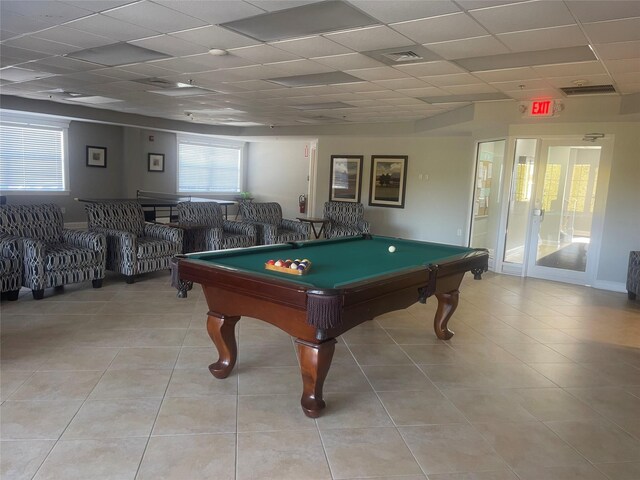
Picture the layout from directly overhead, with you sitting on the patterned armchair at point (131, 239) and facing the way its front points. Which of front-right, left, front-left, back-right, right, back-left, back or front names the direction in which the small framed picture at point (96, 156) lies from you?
back-left

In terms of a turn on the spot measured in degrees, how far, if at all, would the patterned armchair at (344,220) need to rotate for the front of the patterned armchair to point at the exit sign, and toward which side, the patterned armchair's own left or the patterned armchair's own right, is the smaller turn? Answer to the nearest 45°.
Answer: approximately 45° to the patterned armchair's own left

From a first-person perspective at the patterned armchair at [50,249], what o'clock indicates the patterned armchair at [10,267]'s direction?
the patterned armchair at [10,267] is roughly at 3 o'clock from the patterned armchair at [50,249].

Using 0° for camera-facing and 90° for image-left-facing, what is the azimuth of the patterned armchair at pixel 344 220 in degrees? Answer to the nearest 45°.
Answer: approximately 0°

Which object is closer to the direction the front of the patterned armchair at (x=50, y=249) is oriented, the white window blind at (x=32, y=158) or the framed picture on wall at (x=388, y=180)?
the framed picture on wall

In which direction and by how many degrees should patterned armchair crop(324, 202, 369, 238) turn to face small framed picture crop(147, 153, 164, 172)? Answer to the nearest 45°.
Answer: approximately 135° to its right

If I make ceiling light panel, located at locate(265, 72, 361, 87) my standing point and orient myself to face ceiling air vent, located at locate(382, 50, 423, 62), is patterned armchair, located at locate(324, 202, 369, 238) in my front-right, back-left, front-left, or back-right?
back-left

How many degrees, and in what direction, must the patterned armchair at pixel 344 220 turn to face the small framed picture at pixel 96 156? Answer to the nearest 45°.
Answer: approximately 90° to its right

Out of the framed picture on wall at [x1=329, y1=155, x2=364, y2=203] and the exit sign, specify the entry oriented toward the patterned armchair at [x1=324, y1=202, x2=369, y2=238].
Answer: the framed picture on wall

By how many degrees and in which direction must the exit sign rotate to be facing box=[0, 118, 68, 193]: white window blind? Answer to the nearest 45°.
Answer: approximately 90° to its right
